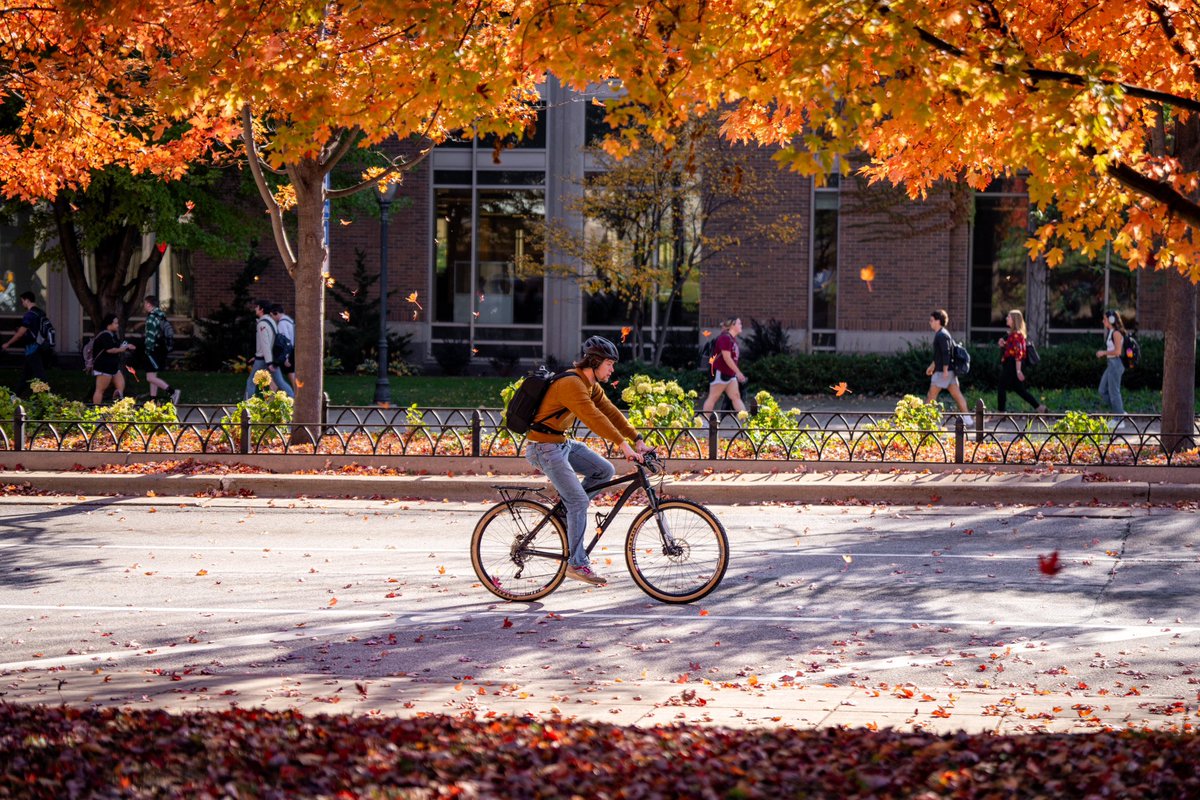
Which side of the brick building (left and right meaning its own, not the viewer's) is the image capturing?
front

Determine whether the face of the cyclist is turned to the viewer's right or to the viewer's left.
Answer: to the viewer's right

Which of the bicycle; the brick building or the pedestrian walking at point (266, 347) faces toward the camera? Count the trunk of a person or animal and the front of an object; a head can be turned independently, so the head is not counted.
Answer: the brick building

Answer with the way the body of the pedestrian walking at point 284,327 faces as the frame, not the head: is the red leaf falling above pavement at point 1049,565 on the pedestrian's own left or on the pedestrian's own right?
on the pedestrian's own left

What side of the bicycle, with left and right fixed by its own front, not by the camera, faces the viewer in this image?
right

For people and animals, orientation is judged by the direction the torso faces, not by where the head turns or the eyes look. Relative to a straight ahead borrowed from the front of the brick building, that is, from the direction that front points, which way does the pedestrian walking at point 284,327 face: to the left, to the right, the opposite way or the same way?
to the right

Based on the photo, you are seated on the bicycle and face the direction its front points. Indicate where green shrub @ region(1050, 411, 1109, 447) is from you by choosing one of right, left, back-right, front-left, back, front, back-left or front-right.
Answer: front-left

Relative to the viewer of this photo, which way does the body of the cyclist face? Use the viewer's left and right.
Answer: facing to the right of the viewer

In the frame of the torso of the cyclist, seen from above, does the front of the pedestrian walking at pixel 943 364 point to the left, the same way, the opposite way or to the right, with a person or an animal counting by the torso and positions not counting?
the opposite way

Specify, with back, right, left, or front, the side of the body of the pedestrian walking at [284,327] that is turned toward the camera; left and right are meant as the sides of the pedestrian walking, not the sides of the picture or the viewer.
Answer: left

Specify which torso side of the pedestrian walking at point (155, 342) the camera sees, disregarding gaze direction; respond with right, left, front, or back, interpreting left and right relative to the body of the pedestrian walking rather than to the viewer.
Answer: left

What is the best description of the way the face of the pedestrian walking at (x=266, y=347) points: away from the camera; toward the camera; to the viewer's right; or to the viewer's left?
to the viewer's left

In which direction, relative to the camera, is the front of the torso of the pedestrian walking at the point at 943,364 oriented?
to the viewer's left
